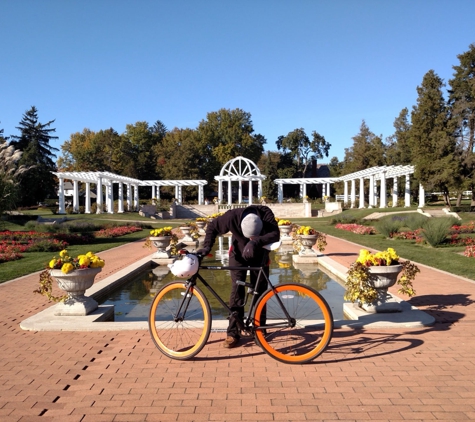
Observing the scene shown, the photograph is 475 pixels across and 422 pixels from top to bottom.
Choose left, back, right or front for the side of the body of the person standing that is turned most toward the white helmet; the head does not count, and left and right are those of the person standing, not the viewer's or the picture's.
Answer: right

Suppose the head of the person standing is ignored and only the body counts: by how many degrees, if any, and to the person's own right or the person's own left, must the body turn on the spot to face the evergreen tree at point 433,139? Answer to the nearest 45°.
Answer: approximately 135° to the person's own left

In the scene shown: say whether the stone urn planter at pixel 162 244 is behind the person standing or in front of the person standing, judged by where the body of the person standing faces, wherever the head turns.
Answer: behind

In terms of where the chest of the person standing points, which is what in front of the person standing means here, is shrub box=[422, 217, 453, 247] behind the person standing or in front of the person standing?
behind

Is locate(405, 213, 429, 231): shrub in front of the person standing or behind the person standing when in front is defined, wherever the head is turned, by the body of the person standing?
behind

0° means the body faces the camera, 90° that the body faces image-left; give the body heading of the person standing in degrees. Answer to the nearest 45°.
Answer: approximately 0°

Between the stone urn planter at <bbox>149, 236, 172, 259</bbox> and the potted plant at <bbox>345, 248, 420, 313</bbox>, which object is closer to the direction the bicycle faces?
the stone urn planter

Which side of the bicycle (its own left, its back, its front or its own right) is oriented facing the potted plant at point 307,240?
right

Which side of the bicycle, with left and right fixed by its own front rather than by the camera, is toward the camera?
left

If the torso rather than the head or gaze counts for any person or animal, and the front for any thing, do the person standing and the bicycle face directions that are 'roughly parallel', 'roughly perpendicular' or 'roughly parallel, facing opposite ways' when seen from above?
roughly perpendicular

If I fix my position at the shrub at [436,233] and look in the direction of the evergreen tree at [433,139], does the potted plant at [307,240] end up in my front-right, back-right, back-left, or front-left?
back-left
